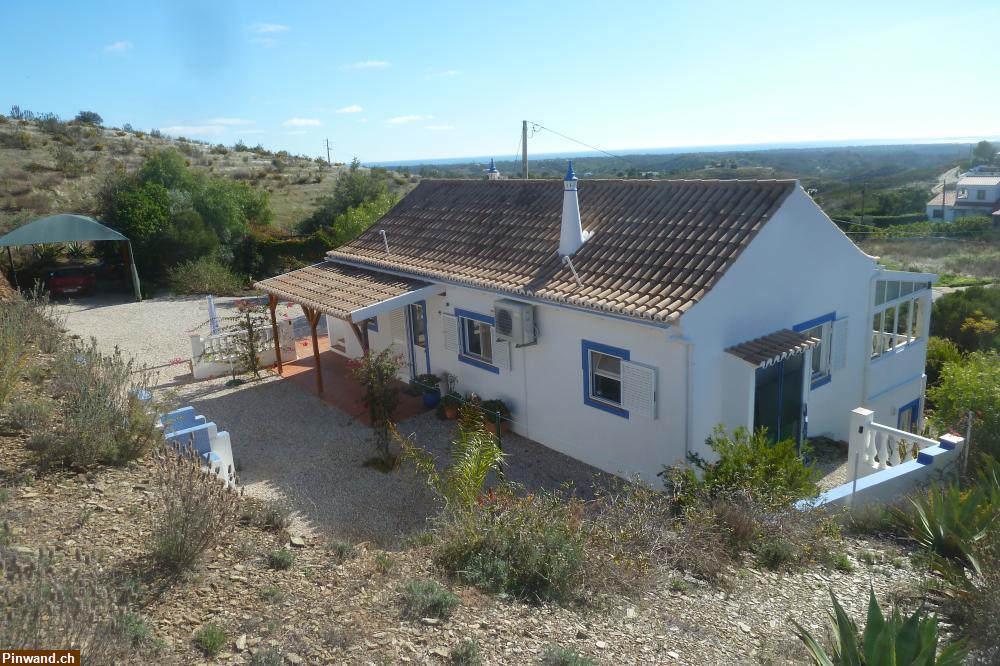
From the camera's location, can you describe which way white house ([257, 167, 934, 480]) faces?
facing the viewer and to the left of the viewer

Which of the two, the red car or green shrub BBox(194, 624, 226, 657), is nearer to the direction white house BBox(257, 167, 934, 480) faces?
the green shrub

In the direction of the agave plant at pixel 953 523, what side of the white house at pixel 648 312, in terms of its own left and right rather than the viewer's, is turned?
left

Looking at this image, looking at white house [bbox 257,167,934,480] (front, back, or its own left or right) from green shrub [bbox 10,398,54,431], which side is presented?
front

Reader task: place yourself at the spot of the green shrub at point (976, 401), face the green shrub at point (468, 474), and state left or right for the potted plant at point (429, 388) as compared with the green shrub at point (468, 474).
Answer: right

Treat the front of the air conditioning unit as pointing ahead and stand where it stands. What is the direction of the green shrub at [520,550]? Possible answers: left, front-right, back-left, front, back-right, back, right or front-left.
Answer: front-left

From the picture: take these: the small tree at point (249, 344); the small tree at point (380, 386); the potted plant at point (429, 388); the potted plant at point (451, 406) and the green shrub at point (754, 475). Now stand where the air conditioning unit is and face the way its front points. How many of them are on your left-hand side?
1

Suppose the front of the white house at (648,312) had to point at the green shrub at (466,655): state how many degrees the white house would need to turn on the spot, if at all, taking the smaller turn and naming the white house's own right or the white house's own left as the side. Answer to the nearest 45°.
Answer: approximately 45° to the white house's own left

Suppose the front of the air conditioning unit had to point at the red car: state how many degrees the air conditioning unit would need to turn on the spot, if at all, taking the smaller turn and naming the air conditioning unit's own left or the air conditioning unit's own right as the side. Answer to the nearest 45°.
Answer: approximately 90° to the air conditioning unit's own right

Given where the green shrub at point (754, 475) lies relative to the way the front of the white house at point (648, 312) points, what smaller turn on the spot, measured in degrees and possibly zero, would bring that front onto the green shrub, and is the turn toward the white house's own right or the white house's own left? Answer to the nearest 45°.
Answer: approximately 45° to the white house's own left

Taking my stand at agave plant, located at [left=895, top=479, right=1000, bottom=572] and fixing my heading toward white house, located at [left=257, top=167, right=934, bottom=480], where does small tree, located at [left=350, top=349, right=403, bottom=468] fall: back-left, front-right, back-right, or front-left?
front-left

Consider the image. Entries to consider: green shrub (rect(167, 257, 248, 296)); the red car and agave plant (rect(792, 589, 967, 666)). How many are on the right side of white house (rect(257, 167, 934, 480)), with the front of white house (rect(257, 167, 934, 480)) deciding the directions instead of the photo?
2

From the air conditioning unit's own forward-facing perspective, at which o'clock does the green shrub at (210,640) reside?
The green shrub is roughly at 11 o'clock from the air conditioning unit.

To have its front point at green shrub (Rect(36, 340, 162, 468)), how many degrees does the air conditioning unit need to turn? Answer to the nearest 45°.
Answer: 0° — it already faces it

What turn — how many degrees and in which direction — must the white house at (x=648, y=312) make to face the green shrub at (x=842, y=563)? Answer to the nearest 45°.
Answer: approximately 45° to its left

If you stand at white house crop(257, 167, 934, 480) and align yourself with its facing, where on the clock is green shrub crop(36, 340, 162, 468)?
The green shrub is roughly at 12 o'clock from the white house.

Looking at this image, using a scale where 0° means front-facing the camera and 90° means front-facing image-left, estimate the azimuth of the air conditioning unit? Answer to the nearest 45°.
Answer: approximately 45°

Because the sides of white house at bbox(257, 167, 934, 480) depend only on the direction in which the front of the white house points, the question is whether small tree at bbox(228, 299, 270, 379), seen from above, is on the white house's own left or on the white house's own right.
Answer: on the white house's own right
